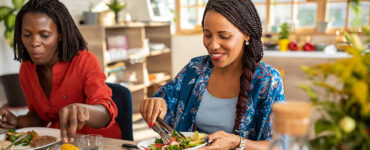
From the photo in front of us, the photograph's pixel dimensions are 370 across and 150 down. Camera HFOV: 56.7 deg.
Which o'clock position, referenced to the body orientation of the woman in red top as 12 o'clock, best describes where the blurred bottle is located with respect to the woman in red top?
The blurred bottle is roughly at 10 o'clock from the woman in red top.

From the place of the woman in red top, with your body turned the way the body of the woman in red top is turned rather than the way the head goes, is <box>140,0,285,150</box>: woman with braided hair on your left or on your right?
on your left

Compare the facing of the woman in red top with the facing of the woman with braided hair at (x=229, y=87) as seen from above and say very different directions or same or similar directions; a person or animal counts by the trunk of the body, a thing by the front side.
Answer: same or similar directions

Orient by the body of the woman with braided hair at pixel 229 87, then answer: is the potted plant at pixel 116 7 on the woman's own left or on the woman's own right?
on the woman's own right

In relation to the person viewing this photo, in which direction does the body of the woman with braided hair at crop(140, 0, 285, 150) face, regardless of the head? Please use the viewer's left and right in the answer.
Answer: facing the viewer and to the left of the viewer

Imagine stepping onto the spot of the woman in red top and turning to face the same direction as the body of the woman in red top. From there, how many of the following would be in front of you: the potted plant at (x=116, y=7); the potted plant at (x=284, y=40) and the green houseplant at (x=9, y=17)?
0

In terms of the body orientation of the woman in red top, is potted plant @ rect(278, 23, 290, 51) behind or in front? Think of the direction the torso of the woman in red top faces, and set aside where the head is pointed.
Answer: behind

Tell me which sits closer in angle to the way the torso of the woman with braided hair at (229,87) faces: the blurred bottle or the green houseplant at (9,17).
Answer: the blurred bottle

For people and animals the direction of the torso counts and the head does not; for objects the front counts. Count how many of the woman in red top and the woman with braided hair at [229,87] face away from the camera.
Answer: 0

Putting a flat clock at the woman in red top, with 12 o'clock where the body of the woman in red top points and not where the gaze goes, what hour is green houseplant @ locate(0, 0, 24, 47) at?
The green houseplant is roughly at 4 o'clock from the woman in red top.

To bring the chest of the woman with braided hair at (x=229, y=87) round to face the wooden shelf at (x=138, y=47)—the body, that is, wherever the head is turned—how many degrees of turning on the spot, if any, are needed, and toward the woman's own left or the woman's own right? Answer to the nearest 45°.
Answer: approximately 135° to the woman's own right

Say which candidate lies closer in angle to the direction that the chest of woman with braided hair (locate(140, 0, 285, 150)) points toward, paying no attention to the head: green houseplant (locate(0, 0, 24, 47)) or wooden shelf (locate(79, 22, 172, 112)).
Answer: the green houseplant

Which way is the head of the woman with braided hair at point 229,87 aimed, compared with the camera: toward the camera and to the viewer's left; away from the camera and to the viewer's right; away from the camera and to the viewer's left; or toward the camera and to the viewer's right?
toward the camera and to the viewer's left

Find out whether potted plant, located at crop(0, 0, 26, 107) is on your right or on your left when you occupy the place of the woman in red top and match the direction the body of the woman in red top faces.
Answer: on your right

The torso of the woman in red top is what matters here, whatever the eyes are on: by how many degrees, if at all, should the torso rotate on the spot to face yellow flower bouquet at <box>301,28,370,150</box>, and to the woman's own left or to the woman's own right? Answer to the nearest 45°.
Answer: approximately 45° to the woman's own left

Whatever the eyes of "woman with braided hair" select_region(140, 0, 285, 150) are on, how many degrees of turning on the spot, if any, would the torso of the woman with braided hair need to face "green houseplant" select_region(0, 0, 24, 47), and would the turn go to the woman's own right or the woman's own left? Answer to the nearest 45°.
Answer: approximately 90° to the woman's own right
